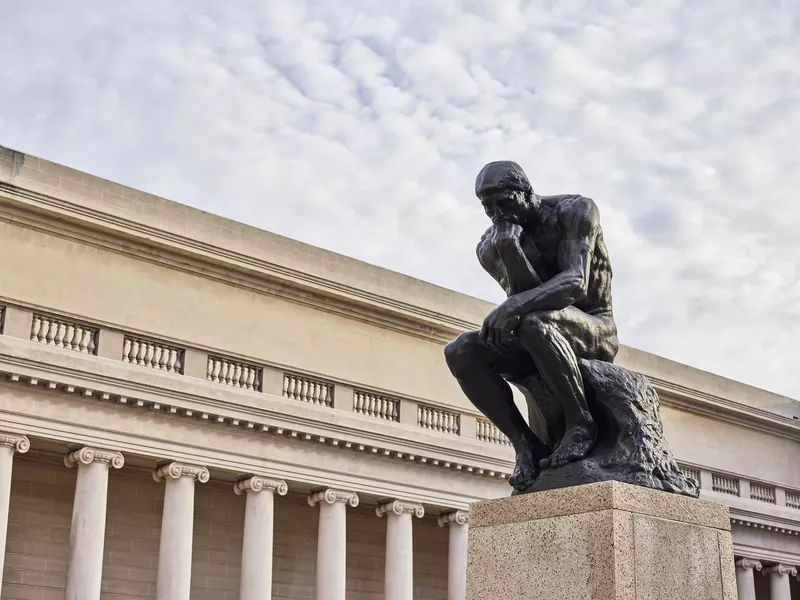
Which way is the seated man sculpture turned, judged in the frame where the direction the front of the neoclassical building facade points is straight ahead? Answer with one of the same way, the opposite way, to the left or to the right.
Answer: to the right

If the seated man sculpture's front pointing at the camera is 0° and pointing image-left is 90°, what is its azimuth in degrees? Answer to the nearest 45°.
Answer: approximately 45°

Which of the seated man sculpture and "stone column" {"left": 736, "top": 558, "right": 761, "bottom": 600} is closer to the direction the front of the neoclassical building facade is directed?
the seated man sculpture

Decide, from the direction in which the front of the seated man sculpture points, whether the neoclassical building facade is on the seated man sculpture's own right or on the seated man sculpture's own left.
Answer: on the seated man sculpture's own right

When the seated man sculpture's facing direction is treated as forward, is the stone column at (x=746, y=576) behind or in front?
behind

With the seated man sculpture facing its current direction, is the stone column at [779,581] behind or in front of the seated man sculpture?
behind

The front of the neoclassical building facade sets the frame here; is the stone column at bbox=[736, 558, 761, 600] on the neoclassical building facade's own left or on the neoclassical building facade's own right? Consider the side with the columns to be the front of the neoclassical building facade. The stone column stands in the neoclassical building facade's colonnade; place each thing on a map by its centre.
on the neoclassical building facade's own left
